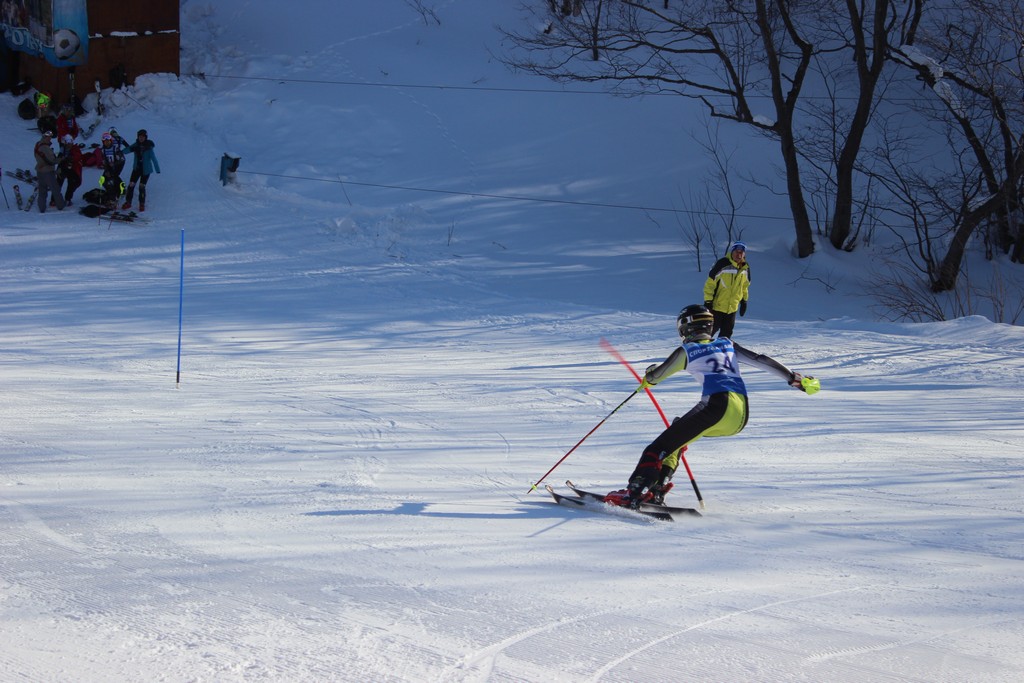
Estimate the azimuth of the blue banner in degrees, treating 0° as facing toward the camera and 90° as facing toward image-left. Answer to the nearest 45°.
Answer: approximately 0°

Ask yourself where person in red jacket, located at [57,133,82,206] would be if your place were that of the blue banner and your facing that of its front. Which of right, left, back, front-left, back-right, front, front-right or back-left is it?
front

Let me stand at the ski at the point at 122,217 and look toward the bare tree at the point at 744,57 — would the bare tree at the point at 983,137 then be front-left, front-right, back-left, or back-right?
front-right

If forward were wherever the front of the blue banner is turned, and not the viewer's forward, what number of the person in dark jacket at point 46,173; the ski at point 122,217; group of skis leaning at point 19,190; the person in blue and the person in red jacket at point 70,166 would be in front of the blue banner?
5

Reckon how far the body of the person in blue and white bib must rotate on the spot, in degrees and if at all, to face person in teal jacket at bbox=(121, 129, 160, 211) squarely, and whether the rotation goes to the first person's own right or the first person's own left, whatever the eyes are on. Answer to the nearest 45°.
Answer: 0° — they already face them

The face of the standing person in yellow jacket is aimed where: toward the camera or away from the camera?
toward the camera

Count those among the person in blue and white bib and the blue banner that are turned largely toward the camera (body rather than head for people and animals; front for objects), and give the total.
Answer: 1

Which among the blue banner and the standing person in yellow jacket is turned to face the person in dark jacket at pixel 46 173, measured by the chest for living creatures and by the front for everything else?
the blue banner

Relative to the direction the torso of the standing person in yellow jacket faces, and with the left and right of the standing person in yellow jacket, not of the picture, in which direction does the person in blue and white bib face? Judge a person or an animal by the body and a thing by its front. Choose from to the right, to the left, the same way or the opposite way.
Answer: the opposite way

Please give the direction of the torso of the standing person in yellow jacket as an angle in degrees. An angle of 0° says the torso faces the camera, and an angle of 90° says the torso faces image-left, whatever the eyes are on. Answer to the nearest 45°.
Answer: approximately 315°

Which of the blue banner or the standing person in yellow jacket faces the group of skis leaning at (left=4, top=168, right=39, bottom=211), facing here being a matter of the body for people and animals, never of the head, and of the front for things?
the blue banner

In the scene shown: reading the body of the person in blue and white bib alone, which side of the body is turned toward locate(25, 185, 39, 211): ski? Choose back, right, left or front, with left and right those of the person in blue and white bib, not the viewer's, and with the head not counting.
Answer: front
